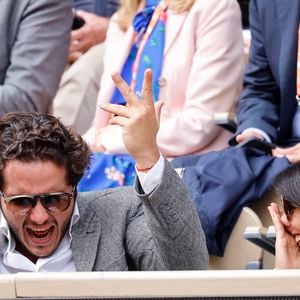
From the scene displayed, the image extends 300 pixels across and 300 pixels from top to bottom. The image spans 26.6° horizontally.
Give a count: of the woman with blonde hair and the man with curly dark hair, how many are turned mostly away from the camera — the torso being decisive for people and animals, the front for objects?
0

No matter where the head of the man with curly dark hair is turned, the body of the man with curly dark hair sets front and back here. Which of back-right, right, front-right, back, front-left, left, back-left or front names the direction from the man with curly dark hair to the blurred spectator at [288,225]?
left

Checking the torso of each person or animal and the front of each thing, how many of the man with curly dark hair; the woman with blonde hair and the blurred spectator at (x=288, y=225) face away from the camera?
0

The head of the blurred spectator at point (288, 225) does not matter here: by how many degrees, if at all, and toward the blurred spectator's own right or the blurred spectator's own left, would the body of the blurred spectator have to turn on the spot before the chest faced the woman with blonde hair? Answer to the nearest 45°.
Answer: approximately 90° to the blurred spectator's own right

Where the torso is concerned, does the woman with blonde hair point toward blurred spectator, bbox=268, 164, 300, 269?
no

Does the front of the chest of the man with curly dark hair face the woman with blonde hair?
no

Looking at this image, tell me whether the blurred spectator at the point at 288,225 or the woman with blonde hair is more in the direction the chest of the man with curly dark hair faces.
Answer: the blurred spectator

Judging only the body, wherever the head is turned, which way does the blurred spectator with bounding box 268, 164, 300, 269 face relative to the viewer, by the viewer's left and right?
facing the viewer and to the left of the viewer

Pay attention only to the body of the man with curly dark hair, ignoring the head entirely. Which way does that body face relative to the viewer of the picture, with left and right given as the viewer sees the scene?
facing the viewer

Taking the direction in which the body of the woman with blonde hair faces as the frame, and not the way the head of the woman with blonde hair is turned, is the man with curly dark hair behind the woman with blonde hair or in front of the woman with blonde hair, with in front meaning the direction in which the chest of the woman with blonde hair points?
in front

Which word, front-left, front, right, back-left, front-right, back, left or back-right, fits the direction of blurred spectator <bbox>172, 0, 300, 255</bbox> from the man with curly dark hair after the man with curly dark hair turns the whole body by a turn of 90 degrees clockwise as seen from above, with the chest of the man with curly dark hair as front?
back-right

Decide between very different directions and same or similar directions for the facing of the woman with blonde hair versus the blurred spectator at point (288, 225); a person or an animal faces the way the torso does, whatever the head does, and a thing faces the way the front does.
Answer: same or similar directions

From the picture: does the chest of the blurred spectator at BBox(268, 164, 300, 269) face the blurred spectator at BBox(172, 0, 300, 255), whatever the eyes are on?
no

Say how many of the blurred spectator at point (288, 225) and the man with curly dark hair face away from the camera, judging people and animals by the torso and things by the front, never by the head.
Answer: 0

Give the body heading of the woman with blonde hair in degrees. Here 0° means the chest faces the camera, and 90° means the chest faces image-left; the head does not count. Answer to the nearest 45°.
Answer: approximately 45°
